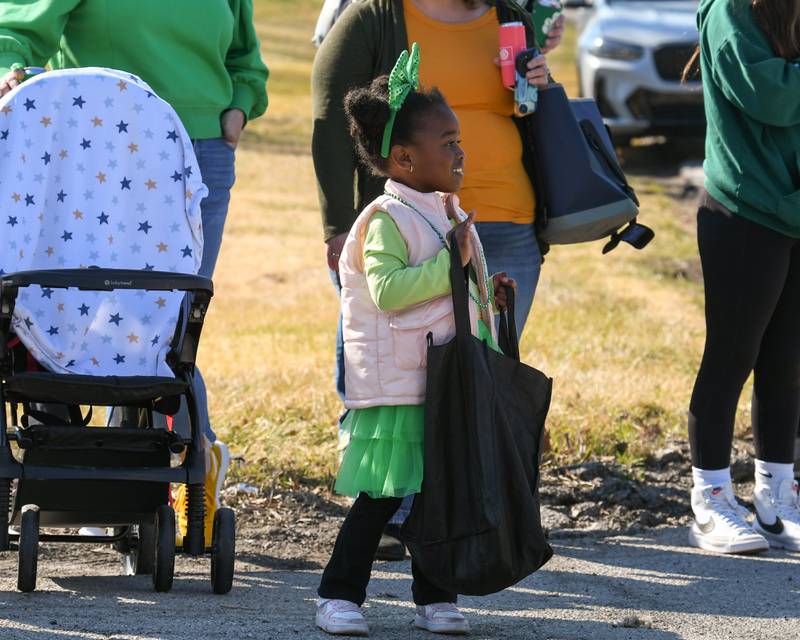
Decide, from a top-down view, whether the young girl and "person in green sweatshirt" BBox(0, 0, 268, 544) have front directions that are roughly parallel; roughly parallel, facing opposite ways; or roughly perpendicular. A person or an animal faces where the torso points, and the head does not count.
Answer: roughly perpendicular

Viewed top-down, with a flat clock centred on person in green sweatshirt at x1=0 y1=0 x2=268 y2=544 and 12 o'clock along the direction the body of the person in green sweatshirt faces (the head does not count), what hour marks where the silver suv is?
The silver suv is roughly at 7 o'clock from the person in green sweatshirt.

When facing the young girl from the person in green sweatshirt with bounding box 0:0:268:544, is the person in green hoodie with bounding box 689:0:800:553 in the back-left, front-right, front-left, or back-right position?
front-left

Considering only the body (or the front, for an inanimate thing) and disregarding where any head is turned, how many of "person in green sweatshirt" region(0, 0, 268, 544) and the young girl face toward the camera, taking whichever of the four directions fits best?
1

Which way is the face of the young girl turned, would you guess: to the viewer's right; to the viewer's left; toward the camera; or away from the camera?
to the viewer's right

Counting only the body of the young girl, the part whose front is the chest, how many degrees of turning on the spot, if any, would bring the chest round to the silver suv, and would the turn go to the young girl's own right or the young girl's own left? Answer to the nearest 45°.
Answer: approximately 90° to the young girl's own left

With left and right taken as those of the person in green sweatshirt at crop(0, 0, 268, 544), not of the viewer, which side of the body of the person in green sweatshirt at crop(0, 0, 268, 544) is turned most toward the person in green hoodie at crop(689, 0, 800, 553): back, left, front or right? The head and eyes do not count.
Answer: left

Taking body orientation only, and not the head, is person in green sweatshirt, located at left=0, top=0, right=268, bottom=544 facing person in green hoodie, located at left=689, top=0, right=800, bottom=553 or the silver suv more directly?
the person in green hoodie

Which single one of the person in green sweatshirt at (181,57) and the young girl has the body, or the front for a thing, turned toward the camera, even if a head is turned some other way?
the person in green sweatshirt

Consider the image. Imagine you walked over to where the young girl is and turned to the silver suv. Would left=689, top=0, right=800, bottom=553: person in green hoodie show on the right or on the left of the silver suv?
right

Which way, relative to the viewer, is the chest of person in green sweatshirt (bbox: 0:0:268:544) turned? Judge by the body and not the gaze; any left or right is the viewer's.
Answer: facing the viewer

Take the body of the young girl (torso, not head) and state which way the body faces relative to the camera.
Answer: to the viewer's right

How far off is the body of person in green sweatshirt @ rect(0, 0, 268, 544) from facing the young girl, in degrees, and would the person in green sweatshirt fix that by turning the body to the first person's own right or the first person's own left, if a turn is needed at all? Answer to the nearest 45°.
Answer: approximately 45° to the first person's own left
